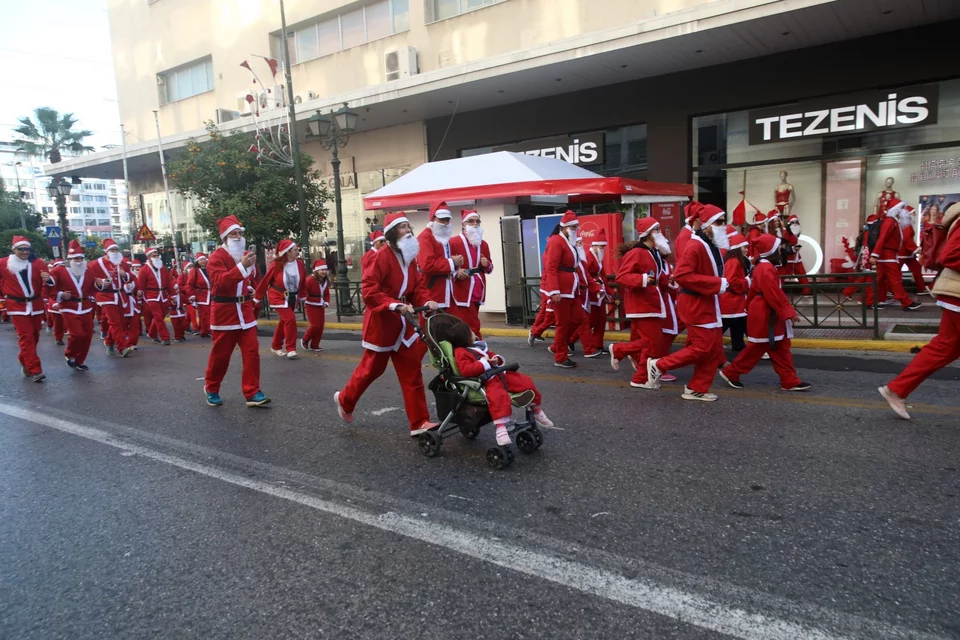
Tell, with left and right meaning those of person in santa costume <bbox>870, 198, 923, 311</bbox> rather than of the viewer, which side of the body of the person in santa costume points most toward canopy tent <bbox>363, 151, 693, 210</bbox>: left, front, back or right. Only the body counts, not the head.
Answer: back

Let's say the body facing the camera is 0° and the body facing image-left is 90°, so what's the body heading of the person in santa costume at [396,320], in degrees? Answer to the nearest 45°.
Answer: approximately 315°

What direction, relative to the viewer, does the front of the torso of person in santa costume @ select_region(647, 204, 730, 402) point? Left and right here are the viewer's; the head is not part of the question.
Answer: facing to the right of the viewer

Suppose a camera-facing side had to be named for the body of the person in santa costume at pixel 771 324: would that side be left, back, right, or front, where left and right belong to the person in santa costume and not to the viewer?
right

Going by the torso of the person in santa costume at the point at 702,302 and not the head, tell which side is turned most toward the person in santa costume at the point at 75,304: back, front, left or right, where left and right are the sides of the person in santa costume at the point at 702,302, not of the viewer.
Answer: back

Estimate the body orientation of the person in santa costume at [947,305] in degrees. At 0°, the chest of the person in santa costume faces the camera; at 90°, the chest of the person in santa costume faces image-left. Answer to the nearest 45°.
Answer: approximately 270°

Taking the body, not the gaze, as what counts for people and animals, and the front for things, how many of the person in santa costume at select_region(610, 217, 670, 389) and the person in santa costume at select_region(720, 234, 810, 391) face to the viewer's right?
2

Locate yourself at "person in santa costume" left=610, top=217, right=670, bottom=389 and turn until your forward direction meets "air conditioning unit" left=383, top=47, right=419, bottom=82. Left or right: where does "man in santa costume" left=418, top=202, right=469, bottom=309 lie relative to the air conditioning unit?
left

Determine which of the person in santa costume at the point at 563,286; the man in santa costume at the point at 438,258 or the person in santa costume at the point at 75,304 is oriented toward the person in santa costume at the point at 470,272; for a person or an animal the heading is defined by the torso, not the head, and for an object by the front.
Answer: the person in santa costume at the point at 75,304
